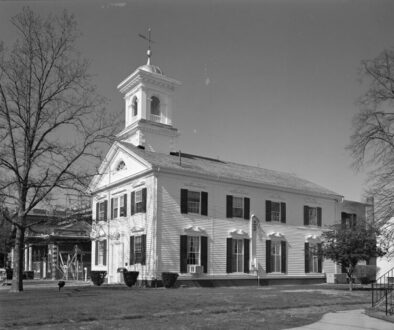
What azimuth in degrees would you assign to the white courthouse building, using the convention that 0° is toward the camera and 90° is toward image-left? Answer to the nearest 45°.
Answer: approximately 45°
